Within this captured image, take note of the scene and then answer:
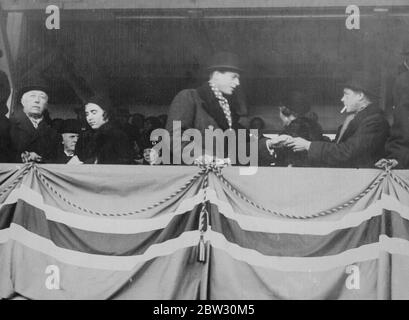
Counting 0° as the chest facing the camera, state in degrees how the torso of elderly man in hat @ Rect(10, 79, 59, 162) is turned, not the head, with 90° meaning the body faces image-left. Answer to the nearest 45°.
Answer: approximately 0°

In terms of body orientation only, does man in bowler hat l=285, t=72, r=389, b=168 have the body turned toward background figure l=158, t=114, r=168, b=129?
yes

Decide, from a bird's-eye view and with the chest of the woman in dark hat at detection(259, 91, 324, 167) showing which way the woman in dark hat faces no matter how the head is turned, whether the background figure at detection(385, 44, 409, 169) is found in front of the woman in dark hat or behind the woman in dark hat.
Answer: behind

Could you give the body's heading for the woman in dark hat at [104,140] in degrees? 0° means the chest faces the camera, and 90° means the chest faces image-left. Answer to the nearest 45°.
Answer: approximately 45°

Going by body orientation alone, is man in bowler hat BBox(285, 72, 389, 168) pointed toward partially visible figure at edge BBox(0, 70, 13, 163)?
yes

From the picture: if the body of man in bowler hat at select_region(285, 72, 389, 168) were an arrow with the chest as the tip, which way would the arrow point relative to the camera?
to the viewer's left

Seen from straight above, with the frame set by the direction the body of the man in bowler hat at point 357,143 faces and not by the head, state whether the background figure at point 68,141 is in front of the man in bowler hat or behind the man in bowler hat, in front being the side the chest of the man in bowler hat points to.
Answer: in front

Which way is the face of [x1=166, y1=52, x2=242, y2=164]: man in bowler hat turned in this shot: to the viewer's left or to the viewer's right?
to the viewer's right

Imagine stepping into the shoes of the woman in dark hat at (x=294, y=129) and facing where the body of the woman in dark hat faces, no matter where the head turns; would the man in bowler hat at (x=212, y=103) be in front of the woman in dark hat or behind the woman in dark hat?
in front

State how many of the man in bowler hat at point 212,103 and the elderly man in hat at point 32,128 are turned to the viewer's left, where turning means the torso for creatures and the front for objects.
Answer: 0
